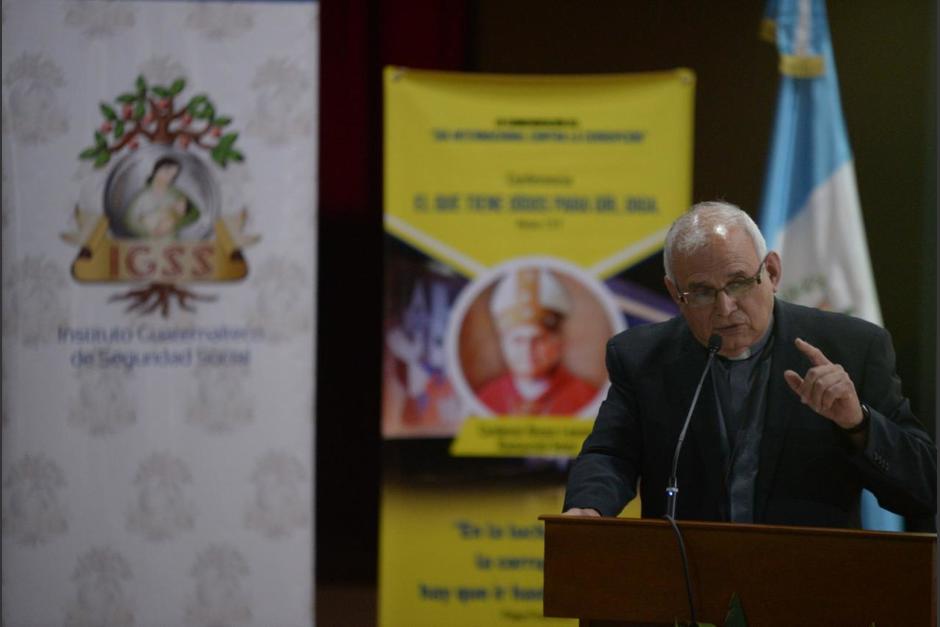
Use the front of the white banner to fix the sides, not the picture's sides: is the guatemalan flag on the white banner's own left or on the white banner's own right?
on the white banner's own left

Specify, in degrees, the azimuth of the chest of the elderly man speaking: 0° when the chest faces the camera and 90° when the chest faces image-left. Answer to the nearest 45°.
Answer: approximately 0°

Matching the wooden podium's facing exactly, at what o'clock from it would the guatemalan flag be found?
The guatemalan flag is roughly at 6 o'clock from the wooden podium.

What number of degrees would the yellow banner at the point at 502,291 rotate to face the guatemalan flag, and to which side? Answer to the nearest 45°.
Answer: approximately 90° to its left

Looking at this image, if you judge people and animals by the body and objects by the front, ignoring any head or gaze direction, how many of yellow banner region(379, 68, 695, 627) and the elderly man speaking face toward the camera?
2

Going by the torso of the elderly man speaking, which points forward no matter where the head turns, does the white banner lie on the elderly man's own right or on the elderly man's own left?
on the elderly man's own right

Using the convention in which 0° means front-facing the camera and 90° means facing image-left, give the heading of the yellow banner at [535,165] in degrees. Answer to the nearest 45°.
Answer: approximately 0°
